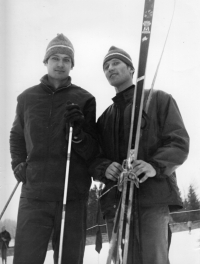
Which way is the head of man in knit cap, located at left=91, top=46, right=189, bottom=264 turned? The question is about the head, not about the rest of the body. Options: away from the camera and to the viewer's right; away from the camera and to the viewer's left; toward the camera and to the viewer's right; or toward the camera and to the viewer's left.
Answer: toward the camera and to the viewer's left

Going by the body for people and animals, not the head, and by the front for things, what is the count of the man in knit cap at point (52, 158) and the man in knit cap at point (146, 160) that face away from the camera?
0

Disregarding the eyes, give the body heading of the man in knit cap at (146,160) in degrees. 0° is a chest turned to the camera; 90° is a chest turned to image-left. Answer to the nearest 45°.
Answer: approximately 45°

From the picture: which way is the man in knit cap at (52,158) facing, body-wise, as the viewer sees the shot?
toward the camera
